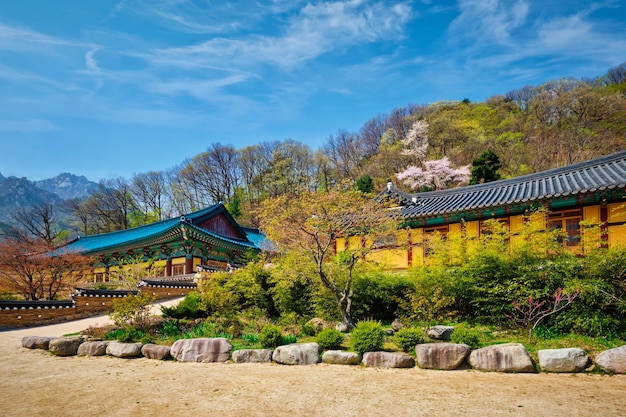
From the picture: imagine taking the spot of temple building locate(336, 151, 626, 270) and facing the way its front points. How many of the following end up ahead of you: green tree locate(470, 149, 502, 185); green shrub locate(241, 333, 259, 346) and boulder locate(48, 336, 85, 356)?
2

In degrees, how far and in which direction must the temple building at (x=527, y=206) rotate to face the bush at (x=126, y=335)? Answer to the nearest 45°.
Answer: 0° — it already faces it

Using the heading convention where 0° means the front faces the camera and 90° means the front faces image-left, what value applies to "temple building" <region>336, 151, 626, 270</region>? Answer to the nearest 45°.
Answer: approximately 45°
